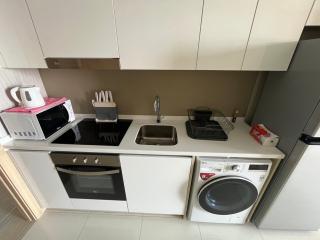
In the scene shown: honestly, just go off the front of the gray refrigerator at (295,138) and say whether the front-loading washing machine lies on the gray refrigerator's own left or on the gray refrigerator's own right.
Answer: on the gray refrigerator's own right

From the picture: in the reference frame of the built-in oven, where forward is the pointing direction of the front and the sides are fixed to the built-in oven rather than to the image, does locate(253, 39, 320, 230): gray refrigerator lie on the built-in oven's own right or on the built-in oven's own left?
on the built-in oven's own left

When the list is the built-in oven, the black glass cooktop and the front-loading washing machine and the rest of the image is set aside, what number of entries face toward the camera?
3

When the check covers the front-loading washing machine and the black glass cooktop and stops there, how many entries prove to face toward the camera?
2

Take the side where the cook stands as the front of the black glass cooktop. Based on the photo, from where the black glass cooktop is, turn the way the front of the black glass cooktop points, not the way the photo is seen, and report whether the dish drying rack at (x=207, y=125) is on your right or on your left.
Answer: on your left

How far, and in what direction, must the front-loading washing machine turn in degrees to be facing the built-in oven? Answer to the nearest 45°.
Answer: approximately 45° to its right

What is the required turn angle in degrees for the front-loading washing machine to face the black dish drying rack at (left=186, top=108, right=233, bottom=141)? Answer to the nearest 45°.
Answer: approximately 135° to its right
